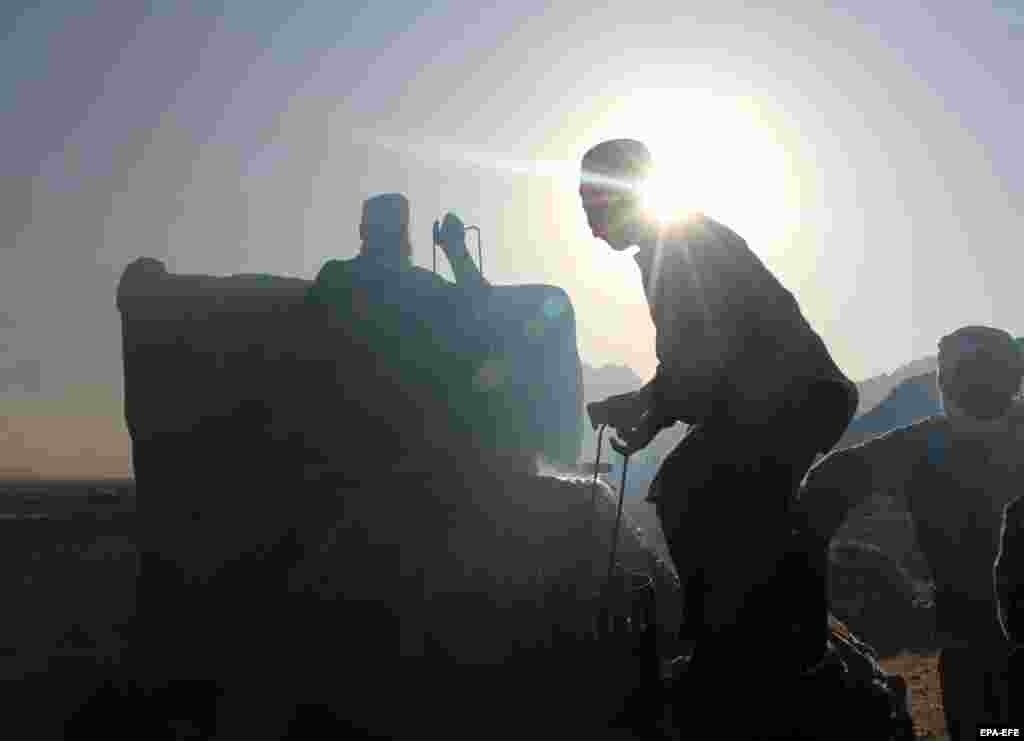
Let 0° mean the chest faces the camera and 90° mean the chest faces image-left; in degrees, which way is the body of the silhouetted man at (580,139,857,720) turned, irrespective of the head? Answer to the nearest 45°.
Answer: approximately 90°

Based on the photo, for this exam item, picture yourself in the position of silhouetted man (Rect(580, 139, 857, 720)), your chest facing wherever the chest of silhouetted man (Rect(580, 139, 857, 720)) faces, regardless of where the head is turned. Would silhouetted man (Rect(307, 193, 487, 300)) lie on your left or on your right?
on your right

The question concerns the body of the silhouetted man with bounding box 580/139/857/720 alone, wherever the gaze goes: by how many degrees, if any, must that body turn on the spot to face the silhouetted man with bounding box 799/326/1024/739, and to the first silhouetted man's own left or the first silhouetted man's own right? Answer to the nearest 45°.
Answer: approximately 135° to the first silhouetted man's own right

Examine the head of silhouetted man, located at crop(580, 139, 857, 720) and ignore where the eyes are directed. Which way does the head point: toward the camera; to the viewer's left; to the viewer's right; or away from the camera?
to the viewer's left
